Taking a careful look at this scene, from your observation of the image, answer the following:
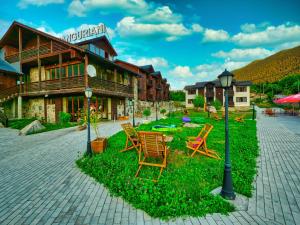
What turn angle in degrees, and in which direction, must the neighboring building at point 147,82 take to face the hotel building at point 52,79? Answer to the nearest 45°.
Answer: approximately 90° to its right

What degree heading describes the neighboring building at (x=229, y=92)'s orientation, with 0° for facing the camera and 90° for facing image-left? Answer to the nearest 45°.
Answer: approximately 0°

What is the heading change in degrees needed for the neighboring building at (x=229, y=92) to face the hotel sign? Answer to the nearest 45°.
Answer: approximately 45° to its right

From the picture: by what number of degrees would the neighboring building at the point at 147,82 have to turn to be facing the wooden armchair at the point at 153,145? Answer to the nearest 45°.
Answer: approximately 45° to its right

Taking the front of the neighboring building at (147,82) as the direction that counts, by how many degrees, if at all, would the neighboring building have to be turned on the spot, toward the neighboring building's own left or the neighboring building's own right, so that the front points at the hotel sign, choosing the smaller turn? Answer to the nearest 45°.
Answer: approximately 90° to the neighboring building's own right

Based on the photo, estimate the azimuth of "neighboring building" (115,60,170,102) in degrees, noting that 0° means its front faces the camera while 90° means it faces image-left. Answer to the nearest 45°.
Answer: approximately 315°

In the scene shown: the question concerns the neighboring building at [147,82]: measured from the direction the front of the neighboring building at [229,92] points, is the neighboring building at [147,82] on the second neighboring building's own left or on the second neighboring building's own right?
on the second neighboring building's own right
